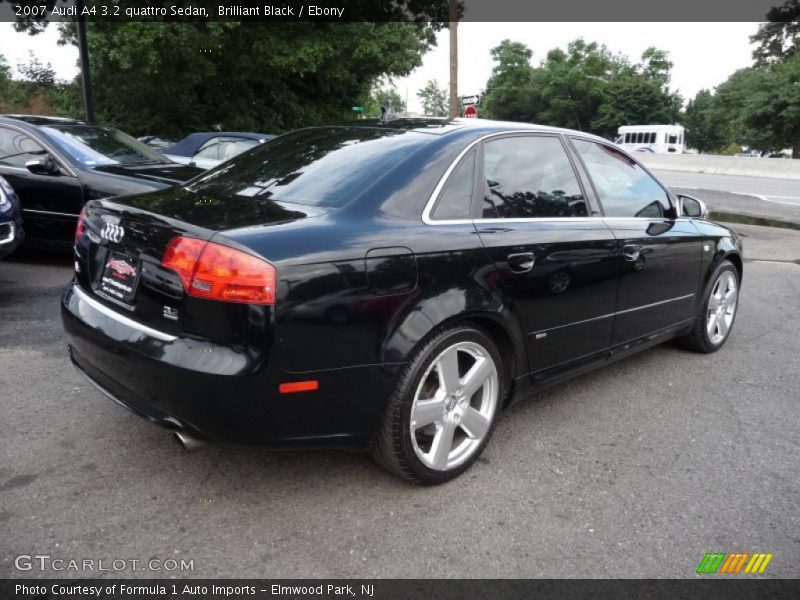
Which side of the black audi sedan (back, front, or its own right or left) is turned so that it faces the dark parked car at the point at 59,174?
left

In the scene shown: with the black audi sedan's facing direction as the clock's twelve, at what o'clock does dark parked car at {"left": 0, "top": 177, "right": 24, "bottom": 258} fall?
The dark parked car is roughly at 9 o'clock from the black audi sedan.

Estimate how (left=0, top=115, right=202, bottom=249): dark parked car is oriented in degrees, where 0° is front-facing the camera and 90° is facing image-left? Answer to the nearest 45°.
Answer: approximately 315°

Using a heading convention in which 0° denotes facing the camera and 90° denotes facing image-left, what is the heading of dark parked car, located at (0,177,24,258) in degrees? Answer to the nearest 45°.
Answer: approximately 315°

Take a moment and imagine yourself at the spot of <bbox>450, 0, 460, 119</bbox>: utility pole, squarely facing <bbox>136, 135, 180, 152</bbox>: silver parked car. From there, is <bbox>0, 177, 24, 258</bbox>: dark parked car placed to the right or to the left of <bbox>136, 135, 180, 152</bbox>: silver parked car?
left

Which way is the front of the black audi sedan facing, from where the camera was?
facing away from the viewer and to the right of the viewer

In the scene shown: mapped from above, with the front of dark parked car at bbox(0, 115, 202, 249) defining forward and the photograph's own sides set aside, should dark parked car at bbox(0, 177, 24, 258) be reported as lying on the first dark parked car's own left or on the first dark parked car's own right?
on the first dark parked car's own right

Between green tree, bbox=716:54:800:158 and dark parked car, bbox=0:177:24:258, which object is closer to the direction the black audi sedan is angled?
the green tree
